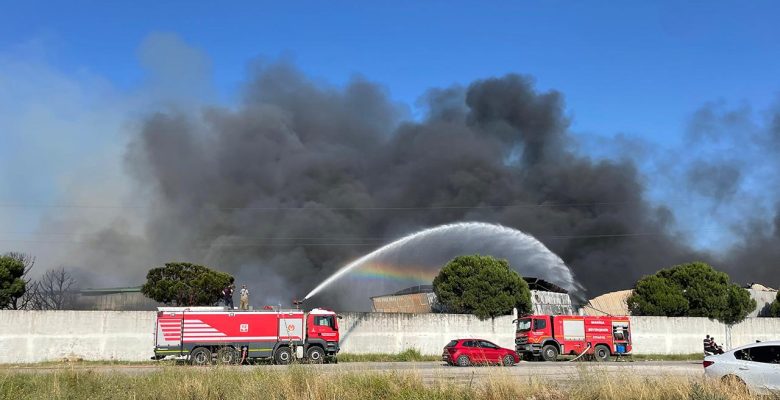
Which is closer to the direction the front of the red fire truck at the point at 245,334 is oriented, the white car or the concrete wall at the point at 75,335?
the white car

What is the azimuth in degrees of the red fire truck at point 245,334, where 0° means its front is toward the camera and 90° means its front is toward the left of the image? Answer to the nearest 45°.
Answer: approximately 270°

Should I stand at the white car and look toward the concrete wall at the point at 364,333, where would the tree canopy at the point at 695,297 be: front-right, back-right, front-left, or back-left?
front-right

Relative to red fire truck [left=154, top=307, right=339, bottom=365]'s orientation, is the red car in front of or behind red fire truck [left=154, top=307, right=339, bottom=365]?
in front

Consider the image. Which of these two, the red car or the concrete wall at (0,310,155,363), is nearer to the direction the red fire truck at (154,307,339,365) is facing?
the red car

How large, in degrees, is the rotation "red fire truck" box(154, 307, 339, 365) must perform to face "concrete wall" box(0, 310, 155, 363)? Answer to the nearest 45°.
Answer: approximately 135° to its left

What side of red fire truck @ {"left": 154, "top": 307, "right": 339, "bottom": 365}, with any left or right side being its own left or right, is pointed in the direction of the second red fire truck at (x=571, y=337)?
front

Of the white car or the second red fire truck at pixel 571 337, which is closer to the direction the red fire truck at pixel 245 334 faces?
the second red fire truck

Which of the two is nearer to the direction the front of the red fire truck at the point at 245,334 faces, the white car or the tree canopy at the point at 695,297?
the tree canopy
